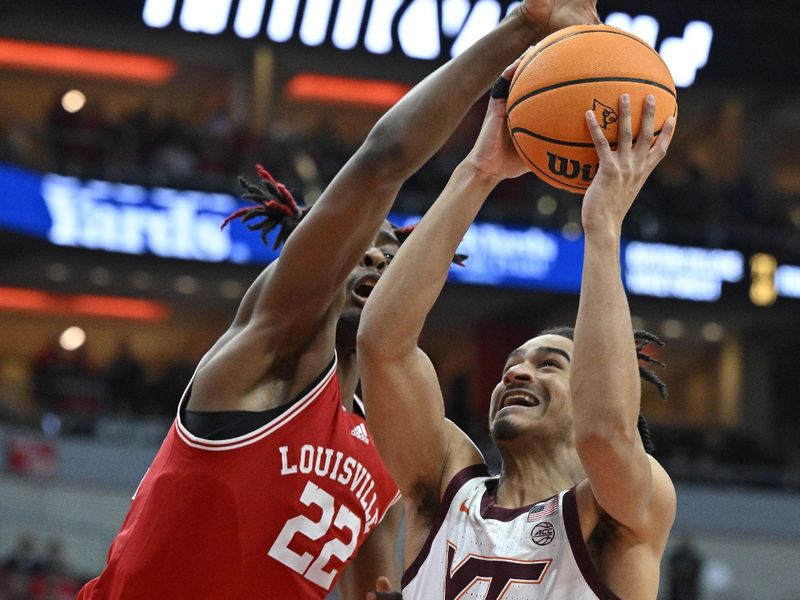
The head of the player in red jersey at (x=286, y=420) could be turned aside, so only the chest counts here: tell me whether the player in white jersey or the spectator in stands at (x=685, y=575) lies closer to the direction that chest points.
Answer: the player in white jersey

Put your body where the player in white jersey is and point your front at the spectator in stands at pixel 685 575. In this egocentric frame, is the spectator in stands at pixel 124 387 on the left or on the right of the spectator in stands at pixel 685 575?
left

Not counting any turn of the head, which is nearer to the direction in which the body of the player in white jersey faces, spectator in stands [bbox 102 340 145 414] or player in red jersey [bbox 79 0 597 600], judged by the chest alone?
the player in red jersey

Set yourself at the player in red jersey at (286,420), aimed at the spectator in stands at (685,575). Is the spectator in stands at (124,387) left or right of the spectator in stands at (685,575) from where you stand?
left

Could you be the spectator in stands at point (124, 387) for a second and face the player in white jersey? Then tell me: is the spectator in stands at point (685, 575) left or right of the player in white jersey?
left

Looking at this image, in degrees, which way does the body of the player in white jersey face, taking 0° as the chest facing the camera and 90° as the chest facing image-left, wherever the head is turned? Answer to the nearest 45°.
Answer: approximately 45°

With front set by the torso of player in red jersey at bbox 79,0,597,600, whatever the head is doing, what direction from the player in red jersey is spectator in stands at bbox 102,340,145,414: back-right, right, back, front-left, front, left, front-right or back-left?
back-left

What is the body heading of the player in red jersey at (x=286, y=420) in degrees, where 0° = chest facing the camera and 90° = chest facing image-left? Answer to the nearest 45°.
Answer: approximately 315°

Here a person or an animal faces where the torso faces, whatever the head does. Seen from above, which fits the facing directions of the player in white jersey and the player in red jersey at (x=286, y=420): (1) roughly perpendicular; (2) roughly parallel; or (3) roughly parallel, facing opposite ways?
roughly perpendicular

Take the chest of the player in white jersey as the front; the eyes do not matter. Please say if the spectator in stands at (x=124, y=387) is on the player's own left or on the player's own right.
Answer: on the player's own right
